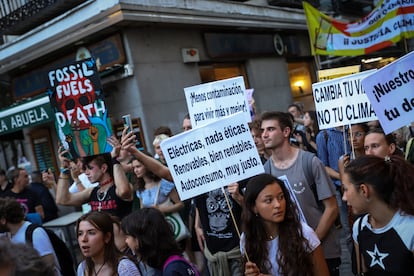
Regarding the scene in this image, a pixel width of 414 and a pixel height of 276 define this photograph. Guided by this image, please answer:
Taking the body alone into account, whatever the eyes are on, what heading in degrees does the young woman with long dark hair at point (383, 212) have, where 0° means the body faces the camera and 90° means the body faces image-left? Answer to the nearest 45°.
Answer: approximately 45°

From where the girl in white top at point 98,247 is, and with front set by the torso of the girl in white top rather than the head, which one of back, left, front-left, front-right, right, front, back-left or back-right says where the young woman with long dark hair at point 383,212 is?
left

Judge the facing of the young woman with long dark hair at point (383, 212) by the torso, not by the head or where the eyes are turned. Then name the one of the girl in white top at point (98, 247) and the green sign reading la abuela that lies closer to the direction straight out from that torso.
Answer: the girl in white top

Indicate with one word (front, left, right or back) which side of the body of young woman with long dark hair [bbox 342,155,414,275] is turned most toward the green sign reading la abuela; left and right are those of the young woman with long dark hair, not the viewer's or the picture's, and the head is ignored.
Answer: right

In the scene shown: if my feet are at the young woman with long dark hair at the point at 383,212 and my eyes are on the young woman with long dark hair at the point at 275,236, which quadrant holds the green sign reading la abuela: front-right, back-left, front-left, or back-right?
front-right

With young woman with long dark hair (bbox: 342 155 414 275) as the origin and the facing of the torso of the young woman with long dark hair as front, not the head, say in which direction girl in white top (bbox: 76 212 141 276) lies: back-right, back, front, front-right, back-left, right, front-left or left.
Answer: front-right

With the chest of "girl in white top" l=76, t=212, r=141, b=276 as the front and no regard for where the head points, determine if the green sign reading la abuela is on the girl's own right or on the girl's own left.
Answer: on the girl's own right

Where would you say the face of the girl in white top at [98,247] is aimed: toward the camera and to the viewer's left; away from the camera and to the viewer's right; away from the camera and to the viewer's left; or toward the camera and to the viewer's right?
toward the camera and to the viewer's left

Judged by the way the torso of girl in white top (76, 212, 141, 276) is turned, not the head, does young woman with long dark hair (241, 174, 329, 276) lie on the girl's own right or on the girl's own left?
on the girl's own left

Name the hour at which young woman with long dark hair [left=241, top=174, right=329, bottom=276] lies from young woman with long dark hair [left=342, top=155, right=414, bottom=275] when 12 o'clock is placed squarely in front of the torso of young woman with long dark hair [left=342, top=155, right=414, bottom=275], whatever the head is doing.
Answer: young woman with long dark hair [left=241, top=174, right=329, bottom=276] is roughly at 2 o'clock from young woman with long dark hair [left=342, top=155, right=414, bottom=275].

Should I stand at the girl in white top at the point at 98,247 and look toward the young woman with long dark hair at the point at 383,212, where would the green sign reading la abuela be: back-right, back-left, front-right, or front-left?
back-left

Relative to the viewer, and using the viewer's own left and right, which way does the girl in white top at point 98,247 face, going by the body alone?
facing the viewer and to the left of the viewer

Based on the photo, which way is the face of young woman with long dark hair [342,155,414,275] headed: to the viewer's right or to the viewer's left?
to the viewer's left

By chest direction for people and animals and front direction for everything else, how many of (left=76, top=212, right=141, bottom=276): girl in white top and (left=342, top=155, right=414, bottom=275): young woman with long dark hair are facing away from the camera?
0
